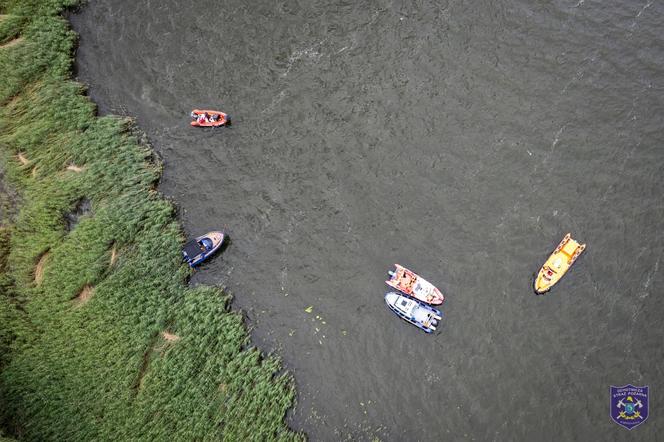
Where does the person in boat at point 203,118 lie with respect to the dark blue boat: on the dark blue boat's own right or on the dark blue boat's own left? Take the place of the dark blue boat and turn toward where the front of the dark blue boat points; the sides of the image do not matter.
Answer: on the dark blue boat's own left

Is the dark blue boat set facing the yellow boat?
no

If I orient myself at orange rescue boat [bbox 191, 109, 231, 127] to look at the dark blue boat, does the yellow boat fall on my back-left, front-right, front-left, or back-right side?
front-left

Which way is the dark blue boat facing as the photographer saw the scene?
facing away from the viewer and to the right of the viewer
